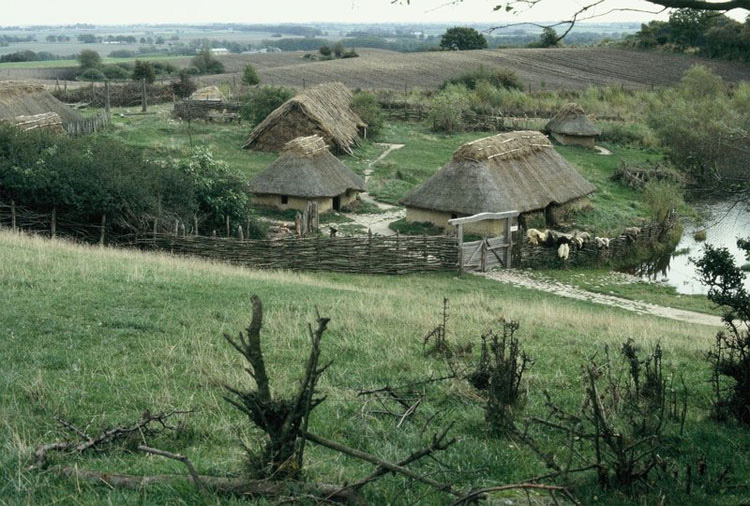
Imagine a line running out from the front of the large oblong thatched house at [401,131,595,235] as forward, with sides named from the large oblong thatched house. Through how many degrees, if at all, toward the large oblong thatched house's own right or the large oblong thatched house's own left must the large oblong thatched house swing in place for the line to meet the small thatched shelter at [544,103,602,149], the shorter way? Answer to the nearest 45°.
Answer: approximately 135° to the large oblong thatched house's own left

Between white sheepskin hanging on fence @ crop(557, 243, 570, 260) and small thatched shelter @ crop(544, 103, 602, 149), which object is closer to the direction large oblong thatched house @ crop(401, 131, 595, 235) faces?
the white sheepskin hanging on fence

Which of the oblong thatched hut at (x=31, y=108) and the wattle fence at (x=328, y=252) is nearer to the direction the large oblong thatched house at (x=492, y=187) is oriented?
the wattle fence

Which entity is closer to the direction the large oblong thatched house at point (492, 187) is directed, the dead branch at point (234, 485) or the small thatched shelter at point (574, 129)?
the dead branch

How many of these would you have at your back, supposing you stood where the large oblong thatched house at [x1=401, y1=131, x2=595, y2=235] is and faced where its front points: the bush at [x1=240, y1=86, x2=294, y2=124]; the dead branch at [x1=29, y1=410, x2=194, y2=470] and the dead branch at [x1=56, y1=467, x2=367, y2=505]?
1

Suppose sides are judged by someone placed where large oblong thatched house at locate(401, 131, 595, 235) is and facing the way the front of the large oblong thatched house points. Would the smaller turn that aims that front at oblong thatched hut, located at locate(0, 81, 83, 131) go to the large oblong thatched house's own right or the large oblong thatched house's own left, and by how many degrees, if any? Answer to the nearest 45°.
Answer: approximately 135° to the large oblong thatched house's own right

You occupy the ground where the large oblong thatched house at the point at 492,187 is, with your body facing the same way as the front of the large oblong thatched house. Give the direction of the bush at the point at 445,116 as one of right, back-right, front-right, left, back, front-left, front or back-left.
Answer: back-left

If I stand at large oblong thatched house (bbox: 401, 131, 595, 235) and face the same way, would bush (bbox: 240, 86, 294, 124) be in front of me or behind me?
behind

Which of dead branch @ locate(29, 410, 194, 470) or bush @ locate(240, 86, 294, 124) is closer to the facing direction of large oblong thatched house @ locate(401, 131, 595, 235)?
the dead branch

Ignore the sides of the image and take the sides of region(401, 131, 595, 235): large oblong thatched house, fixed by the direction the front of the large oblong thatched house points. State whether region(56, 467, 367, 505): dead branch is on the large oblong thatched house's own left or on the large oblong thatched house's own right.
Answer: on the large oblong thatched house's own right

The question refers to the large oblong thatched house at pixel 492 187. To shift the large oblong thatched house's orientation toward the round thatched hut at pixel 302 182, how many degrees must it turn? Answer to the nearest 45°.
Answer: approximately 135° to its right

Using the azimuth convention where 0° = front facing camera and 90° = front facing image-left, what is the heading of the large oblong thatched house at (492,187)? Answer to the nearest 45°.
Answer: approximately 315°

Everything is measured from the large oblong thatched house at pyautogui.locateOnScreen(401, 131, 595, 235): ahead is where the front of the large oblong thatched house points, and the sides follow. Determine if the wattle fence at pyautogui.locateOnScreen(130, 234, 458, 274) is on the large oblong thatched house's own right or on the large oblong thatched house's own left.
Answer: on the large oblong thatched house's own right
